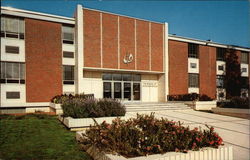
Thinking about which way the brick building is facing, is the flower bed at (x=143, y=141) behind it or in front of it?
in front

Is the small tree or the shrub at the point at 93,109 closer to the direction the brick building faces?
the shrub

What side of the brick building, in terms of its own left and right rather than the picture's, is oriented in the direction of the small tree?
left

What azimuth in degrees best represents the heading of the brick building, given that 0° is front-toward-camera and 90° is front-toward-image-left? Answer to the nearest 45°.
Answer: approximately 315°

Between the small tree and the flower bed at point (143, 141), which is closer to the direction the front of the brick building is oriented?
the flower bed

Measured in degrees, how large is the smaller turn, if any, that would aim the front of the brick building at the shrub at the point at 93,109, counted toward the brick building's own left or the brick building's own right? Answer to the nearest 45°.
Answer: approximately 45° to the brick building's own right

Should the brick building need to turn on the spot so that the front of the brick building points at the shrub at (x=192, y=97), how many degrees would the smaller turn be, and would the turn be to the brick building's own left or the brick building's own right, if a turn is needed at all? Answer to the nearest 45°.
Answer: approximately 45° to the brick building's own left
